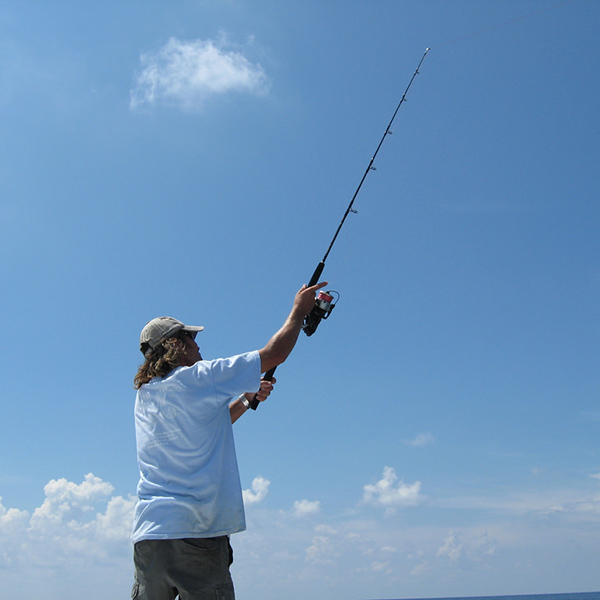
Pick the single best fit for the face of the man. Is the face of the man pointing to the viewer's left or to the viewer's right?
to the viewer's right

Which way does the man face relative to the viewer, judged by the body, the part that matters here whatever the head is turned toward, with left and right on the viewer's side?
facing away from the viewer and to the right of the viewer
